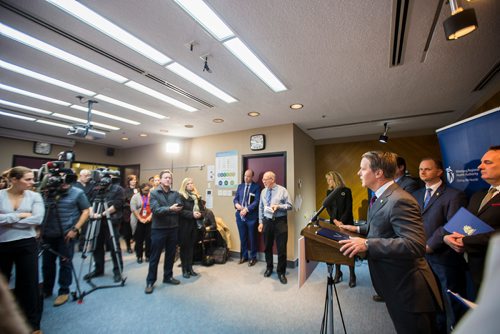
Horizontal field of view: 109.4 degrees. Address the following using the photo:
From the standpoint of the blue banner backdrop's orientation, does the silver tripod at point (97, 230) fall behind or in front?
in front

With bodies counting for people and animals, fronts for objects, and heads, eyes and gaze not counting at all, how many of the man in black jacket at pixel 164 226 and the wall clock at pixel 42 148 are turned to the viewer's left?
0

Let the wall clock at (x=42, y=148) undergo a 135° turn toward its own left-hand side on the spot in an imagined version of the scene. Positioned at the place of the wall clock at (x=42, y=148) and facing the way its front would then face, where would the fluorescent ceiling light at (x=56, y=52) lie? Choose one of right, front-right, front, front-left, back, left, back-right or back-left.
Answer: back-right

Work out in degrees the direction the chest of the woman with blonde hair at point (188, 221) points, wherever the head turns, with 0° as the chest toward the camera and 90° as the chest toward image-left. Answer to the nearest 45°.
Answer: approximately 315°

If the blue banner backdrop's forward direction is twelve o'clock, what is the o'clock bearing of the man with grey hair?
The man with grey hair is roughly at 1 o'clock from the blue banner backdrop.

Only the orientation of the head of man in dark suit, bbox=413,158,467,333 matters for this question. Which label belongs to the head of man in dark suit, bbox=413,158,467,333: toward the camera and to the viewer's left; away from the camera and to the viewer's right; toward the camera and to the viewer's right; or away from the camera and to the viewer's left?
toward the camera and to the viewer's left

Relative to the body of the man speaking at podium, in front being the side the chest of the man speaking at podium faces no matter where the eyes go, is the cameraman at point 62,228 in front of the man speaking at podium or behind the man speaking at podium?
in front

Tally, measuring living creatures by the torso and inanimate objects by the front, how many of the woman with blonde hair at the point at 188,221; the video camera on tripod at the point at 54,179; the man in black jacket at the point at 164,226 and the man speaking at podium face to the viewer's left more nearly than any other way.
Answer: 1

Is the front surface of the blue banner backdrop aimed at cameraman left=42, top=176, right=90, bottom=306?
yes

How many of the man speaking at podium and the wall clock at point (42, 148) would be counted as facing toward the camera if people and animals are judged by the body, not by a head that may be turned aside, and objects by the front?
1

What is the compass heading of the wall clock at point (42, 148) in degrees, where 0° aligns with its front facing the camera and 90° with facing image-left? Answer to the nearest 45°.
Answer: approximately 0°

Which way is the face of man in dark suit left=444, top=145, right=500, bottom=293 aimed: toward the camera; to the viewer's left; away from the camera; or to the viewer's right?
to the viewer's left

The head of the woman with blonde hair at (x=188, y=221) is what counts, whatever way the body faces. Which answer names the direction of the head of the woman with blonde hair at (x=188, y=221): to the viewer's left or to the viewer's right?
to the viewer's right

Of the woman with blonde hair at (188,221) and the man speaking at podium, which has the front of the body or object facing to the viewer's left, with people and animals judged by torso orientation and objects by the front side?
the man speaking at podium

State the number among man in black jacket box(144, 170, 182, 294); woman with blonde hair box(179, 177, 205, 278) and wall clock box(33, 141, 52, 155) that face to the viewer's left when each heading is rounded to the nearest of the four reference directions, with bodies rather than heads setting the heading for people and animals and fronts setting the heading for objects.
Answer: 0
